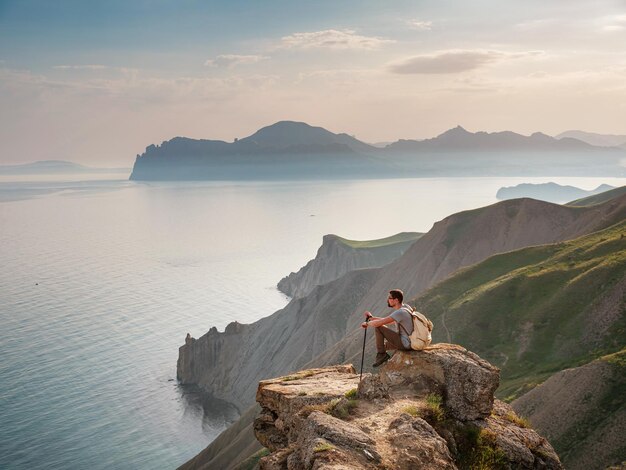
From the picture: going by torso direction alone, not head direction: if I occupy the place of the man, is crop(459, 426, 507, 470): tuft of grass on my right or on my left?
on my left

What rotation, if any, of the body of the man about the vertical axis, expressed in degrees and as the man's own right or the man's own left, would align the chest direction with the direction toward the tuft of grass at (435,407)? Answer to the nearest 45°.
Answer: approximately 135° to the man's own left

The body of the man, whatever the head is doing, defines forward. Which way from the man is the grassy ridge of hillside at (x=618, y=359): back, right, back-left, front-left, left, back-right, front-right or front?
back-right

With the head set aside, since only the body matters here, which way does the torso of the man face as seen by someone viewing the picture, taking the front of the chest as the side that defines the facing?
to the viewer's left

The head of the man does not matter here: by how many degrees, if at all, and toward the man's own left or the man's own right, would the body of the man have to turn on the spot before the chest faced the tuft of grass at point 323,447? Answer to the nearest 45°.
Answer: approximately 90° to the man's own left

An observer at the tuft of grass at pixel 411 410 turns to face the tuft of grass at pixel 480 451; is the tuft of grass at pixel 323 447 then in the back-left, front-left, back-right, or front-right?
back-right

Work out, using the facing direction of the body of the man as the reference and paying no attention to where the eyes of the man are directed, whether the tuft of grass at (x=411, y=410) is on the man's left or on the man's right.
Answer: on the man's left
